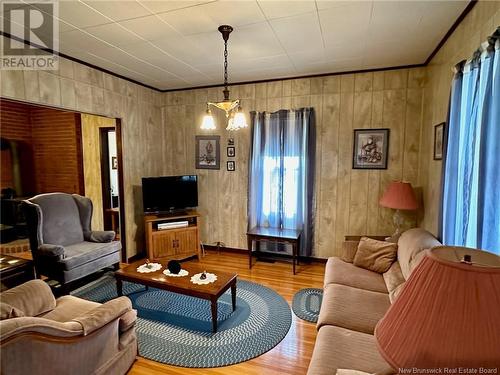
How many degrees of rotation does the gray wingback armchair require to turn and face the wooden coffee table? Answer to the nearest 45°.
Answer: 0° — it already faces it

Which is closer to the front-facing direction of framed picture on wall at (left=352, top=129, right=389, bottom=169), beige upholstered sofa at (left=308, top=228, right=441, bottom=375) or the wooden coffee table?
the beige upholstered sofa

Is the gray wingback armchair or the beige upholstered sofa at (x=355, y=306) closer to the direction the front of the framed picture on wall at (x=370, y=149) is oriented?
the beige upholstered sofa

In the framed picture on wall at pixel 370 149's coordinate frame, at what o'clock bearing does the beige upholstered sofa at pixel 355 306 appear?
The beige upholstered sofa is roughly at 12 o'clock from the framed picture on wall.

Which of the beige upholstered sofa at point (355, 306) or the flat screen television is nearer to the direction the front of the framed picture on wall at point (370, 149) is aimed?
the beige upholstered sofa

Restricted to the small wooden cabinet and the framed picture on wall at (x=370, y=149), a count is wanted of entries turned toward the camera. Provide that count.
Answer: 2

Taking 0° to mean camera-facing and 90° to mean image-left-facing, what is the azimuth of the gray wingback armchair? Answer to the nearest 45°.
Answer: approximately 315°

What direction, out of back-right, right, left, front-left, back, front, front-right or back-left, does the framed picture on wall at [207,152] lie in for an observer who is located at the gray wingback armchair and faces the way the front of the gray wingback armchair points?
front-left

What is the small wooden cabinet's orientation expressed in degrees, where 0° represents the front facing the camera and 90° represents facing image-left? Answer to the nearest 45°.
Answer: approximately 0°

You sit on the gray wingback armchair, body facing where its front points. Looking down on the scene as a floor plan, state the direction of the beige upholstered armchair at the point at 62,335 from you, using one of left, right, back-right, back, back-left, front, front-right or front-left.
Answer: front-right

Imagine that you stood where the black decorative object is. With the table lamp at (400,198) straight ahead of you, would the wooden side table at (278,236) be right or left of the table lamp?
left
